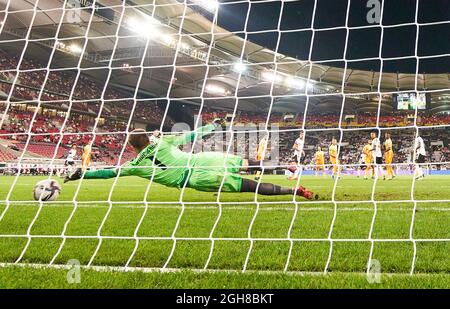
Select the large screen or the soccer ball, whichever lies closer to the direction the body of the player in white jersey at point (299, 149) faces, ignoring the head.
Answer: the soccer ball

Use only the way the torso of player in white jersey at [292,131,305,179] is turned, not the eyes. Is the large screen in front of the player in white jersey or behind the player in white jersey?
behind

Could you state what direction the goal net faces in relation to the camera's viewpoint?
facing away from the viewer
